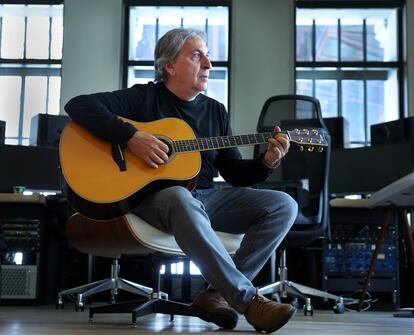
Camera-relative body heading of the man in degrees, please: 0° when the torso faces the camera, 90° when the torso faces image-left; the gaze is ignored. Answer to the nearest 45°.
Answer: approximately 315°

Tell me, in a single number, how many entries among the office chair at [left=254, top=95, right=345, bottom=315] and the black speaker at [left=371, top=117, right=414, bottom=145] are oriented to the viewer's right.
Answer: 0

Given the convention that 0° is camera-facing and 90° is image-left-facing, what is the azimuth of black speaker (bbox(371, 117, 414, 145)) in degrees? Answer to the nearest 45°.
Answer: approximately 45°

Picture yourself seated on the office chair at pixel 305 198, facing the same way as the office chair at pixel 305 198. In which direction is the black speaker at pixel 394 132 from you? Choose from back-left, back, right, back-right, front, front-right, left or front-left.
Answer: right

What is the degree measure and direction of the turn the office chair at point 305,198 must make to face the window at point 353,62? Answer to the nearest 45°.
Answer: approximately 45° to its right

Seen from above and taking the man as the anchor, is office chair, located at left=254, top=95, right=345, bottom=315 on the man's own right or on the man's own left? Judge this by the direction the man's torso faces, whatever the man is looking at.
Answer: on the man's own left

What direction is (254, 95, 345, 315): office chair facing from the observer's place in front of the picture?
facing away from the viewer and to the left of the viewer

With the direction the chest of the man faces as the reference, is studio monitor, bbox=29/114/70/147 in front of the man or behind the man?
behind

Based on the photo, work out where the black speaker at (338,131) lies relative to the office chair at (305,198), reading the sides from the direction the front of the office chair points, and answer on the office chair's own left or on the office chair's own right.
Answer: on the office chair's own right

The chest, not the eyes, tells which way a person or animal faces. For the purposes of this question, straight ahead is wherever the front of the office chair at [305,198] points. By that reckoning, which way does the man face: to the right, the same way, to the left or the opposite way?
the opposite way

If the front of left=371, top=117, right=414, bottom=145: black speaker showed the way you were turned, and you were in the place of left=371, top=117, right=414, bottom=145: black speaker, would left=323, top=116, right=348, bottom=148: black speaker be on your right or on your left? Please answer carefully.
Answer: on your right

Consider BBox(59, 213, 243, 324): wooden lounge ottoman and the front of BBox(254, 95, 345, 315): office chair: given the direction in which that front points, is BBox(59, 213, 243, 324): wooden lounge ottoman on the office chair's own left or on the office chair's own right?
on the office chair's own left
